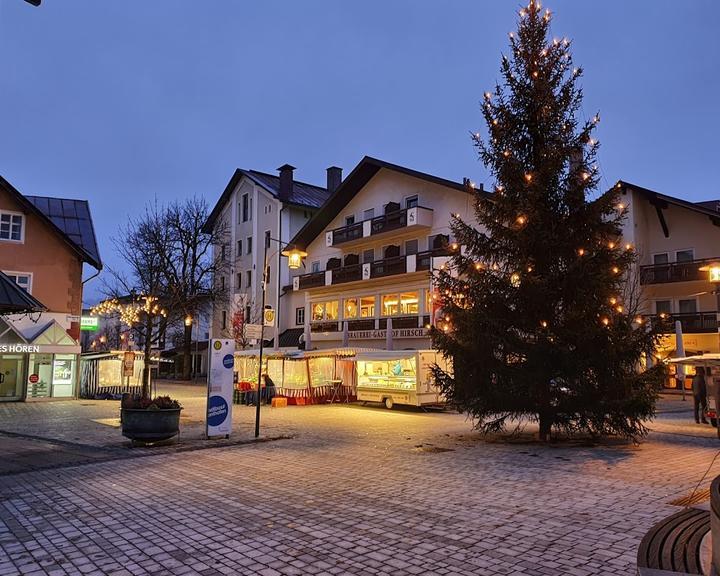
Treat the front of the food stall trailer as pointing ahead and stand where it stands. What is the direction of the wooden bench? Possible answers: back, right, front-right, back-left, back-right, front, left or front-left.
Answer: front-left

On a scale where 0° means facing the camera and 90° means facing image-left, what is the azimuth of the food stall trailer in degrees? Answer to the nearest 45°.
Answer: approximately 45°

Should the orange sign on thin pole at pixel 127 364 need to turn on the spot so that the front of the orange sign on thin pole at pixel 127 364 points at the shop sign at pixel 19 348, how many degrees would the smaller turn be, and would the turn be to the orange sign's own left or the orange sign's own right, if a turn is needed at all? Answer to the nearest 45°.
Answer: approximately 90° to the orange sign's own right

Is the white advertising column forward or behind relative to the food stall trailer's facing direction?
forward

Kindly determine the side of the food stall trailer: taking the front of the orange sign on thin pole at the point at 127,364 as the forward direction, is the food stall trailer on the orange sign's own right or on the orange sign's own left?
on the orange sign's own left

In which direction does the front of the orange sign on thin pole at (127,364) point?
toward the camera

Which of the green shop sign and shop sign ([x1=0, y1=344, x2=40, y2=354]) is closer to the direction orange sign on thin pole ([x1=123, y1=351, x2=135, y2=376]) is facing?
the shop sign

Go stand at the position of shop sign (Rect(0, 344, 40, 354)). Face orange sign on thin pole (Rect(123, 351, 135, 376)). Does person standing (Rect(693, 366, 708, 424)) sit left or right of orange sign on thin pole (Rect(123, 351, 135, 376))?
right

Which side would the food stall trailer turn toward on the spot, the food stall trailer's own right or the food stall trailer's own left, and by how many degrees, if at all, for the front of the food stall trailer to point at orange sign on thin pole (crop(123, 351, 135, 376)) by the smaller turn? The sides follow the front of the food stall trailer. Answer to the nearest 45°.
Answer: approximately 45° to the food stall trailer's own right

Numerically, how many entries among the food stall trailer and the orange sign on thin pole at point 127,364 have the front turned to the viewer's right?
0

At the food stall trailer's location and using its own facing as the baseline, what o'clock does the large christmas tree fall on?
The large christmas tree is roughly at 10 o'clock from the food stall trailer.

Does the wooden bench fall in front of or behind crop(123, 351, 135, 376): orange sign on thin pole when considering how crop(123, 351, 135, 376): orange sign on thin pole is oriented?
in front
